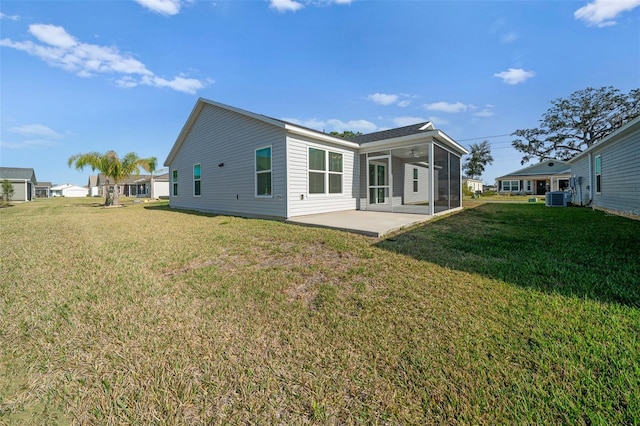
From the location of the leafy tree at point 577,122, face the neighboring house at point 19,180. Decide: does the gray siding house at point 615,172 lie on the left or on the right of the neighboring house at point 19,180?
left

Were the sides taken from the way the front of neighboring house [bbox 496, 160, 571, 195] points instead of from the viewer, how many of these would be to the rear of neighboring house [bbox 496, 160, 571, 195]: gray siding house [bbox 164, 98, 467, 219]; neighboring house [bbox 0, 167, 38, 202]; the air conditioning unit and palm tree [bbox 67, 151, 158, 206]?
0

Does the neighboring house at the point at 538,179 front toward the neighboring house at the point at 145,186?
no

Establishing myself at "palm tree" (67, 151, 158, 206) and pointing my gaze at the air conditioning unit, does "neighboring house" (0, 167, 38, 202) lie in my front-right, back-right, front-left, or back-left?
back-left

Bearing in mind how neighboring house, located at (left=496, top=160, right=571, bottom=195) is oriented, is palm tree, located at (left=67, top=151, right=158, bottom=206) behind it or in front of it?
in front

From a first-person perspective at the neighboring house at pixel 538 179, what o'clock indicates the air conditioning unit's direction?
The air conditioning unit is roughly at 12 o'clock from the neighboring house.

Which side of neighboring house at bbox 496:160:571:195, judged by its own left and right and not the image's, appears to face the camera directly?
front

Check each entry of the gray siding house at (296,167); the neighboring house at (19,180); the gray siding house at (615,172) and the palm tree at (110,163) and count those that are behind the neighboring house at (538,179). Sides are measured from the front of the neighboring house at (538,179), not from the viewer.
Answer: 0

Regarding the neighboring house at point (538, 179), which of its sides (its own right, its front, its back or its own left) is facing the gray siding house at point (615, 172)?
front

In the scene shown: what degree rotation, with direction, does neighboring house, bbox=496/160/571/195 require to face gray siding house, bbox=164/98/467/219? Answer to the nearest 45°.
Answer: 0° — it already faces it

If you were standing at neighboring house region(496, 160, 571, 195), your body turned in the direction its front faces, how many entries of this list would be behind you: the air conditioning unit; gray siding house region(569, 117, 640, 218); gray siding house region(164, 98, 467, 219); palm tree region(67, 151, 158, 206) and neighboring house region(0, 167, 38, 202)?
0
